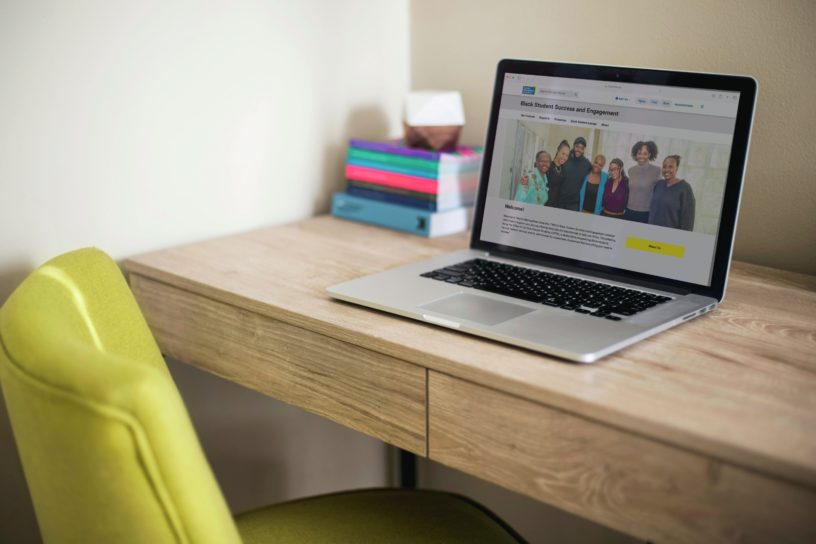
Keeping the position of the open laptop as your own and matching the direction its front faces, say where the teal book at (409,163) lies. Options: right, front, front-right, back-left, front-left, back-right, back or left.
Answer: right

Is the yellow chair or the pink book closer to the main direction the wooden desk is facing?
the yellow chair

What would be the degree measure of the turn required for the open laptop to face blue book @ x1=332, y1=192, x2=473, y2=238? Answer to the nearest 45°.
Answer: approximately 90° to its right

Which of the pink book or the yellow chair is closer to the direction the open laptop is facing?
the yellow chair

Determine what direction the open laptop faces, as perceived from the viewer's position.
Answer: facing the viewer and to the left of the viewer

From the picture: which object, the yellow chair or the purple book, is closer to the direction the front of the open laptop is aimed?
the yellow chair

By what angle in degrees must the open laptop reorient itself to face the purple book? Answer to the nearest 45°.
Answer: approximately 90° to its right

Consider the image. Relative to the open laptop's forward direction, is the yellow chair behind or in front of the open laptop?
in front
